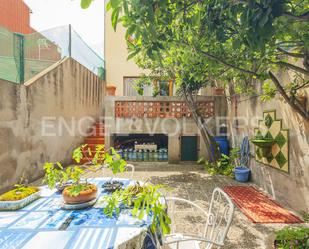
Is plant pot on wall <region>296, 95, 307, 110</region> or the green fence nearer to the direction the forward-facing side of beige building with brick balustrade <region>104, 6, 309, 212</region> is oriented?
the plant pot on wall

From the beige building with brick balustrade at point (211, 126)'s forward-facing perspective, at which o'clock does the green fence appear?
The green fence is roughly at 2 o'clock from the beige building with brick balustrade.

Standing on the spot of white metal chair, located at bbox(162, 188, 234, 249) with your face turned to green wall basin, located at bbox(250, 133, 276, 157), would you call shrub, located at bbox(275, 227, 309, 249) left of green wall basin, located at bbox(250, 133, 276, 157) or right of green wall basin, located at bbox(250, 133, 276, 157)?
right

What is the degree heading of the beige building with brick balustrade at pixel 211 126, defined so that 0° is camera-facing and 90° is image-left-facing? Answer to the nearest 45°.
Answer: approximately 0°

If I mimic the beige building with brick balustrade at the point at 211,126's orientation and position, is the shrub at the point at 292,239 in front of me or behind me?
in front

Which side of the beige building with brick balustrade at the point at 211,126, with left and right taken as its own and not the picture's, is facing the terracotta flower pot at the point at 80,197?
front

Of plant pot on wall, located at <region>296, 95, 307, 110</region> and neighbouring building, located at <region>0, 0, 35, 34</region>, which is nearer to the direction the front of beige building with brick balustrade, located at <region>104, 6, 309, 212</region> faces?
the plant pot on wall

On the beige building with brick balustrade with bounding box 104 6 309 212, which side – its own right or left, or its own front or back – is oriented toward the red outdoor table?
front

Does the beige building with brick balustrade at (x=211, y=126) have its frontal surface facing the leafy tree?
yes

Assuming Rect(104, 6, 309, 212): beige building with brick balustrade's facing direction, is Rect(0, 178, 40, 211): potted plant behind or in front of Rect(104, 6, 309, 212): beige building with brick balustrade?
in front

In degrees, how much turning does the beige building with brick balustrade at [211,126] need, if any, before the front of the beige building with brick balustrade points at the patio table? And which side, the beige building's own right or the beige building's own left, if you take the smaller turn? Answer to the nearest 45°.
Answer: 0° — it already faces it

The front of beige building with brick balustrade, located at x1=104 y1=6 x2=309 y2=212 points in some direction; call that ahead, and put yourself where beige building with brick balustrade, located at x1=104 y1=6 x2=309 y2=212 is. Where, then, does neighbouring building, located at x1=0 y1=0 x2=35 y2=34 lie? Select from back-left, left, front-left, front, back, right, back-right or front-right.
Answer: right
